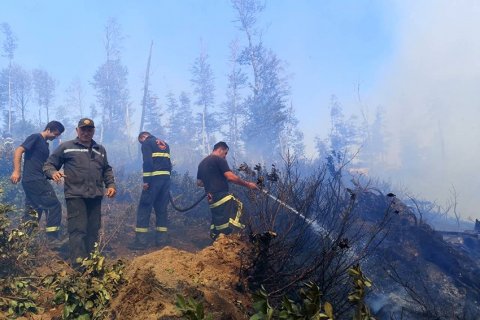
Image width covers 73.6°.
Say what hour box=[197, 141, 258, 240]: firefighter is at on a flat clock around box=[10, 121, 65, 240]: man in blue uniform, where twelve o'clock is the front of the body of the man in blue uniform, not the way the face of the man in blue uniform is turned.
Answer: The firefighter is roughly at 11 o'clock from the man in blue uniform.

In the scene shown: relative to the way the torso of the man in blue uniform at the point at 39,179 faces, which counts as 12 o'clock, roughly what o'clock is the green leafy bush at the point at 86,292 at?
The green leafy bush is roughly at 3 o'clock from the man in blue uniform.

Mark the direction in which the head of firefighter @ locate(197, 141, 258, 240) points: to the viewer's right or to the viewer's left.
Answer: to the viewer's right

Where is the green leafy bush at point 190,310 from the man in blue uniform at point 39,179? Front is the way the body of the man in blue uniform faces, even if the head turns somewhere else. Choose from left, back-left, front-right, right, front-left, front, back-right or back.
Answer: right

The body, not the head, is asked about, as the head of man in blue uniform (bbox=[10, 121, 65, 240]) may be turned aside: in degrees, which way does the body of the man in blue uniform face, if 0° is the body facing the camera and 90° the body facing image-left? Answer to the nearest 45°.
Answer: approximately 270°

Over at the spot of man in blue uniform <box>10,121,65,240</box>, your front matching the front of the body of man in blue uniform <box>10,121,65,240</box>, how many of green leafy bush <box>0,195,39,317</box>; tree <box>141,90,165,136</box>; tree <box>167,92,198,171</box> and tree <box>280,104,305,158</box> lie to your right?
1

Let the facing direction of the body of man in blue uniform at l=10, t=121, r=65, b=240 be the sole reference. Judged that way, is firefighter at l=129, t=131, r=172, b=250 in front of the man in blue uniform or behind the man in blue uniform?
in front

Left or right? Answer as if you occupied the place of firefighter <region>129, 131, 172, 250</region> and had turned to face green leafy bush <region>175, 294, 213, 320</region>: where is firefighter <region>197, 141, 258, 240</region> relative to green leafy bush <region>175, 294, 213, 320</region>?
left

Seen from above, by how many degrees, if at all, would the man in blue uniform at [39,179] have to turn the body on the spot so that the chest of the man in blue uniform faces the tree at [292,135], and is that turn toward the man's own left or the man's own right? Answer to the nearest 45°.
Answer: approximately 45° to the man's own left

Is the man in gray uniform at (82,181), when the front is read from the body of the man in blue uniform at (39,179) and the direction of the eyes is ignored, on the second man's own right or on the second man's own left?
on the second man's own right

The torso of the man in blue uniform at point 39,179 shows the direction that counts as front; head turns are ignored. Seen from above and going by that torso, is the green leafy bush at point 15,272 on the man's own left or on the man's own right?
on the man's own right
